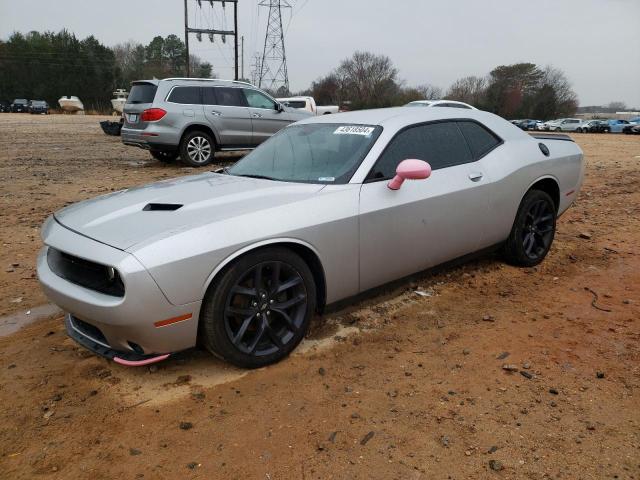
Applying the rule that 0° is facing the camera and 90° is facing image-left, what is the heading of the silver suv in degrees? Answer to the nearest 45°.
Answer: approximately 225°

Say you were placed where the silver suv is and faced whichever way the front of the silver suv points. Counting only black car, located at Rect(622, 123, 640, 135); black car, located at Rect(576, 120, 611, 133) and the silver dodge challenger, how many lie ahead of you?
2

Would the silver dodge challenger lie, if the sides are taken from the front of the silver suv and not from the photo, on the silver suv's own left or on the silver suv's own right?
on the silver suv's own right

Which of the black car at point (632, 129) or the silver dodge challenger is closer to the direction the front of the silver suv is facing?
the black car

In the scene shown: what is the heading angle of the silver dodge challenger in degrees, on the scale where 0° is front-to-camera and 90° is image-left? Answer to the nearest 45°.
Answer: approximately 45°

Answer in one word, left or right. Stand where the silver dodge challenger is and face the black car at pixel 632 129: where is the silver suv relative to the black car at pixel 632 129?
left

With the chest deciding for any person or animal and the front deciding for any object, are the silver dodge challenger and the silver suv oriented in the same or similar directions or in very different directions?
very different directions
